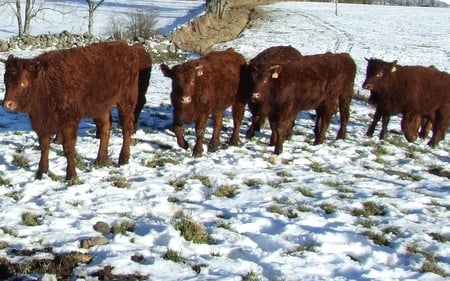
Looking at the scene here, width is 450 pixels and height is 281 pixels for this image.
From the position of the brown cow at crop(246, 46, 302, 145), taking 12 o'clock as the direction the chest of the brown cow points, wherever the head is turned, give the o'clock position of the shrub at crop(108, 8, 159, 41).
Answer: The shrub is roughly at 4 o'clock from the brown cow.

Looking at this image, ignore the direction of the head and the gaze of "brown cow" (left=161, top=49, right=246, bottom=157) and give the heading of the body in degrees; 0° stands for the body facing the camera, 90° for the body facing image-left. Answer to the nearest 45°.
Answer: approximately 45°

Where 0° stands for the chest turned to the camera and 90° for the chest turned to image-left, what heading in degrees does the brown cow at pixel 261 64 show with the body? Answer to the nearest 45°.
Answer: approximately 45°

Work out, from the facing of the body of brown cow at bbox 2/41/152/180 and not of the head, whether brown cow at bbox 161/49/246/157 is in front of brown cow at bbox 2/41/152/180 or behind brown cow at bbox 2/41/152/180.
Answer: behind

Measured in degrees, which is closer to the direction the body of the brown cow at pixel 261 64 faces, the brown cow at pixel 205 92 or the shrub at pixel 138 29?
the brown cow

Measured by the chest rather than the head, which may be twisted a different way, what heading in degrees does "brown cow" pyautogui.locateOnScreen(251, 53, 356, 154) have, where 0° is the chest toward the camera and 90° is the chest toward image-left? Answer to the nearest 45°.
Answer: approximately 45°

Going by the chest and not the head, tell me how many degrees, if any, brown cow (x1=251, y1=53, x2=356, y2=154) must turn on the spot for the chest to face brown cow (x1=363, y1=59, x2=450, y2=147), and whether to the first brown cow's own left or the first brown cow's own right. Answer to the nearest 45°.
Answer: approximately 180°
